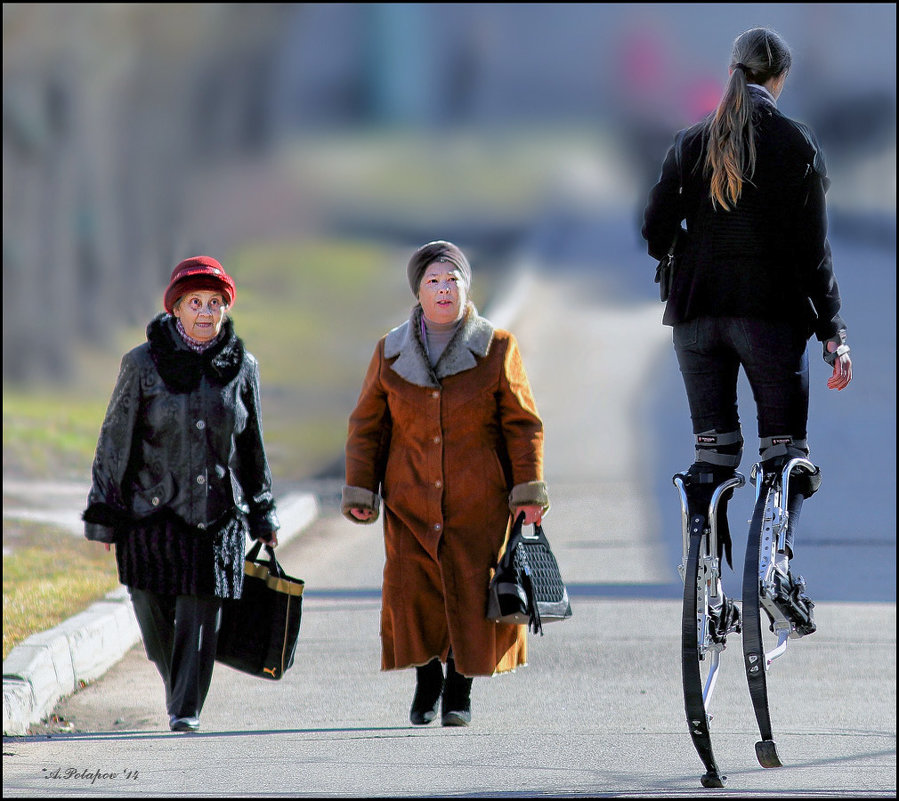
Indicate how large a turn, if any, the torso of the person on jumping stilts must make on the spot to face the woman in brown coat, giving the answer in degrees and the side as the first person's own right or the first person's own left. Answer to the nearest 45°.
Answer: approximately 45° to the first person's own left

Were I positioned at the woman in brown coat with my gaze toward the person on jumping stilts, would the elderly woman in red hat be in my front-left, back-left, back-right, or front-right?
back-right

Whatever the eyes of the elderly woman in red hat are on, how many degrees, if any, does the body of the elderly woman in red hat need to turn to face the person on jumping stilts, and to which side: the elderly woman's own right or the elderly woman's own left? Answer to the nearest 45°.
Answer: approximately 45° to the elderly woman's own left

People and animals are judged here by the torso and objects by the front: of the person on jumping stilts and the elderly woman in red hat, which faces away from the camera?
the person on jumping stilts

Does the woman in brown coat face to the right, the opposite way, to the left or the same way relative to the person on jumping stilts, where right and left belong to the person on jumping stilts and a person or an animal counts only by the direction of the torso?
the opposite way

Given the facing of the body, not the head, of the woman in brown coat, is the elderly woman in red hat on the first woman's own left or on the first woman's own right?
on the first woman's own right

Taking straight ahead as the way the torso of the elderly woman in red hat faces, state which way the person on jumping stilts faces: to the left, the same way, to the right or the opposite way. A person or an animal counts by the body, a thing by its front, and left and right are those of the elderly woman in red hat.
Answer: the opposite way

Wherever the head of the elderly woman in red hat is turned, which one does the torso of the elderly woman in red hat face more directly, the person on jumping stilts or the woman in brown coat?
the person on jumping stilts

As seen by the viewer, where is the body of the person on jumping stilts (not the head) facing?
away from the camera

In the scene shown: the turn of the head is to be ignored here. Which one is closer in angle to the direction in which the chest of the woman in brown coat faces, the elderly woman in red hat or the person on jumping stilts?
the person on jumping stilts

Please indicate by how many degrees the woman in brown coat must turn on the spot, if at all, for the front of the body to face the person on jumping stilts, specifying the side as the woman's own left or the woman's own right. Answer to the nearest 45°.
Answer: approximately 45° to the woman's own left
